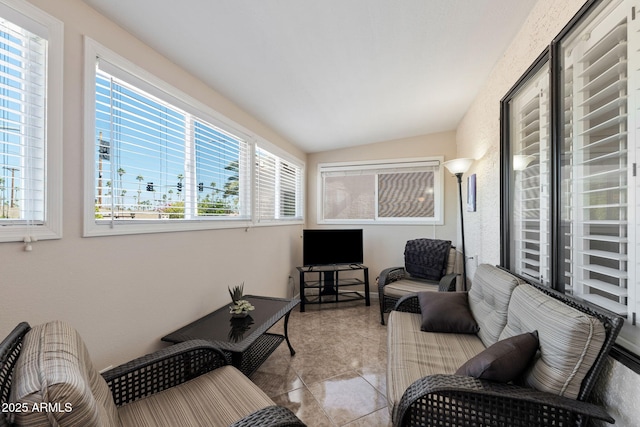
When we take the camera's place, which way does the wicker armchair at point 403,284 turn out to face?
facing the viewer and to the left of the viewer

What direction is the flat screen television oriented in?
toward the camera

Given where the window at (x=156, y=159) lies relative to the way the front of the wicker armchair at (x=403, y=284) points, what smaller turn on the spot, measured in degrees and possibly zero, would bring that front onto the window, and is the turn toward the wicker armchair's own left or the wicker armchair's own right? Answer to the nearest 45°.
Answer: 0° — it already faces it

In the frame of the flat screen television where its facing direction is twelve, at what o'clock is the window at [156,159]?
The window is roughly at 1 o'clock from the flat screen television.

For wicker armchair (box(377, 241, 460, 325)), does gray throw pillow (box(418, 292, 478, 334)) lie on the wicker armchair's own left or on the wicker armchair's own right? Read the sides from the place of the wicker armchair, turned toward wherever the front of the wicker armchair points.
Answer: on the wicker armchair's own left

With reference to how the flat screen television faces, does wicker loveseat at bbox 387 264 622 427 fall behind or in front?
in front

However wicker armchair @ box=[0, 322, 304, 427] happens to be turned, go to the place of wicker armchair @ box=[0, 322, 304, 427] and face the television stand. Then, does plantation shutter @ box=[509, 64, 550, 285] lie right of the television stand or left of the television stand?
right

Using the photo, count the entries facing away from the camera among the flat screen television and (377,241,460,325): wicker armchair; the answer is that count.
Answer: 0
